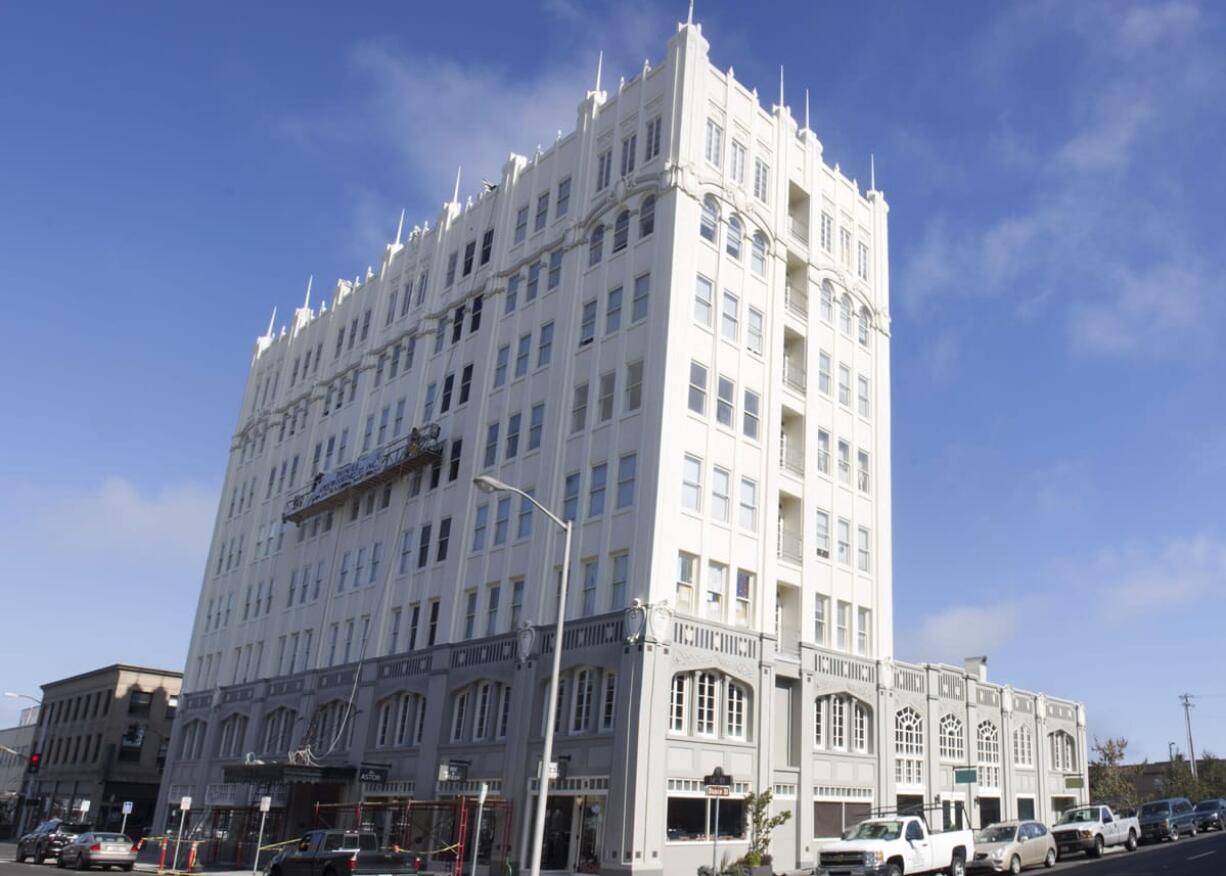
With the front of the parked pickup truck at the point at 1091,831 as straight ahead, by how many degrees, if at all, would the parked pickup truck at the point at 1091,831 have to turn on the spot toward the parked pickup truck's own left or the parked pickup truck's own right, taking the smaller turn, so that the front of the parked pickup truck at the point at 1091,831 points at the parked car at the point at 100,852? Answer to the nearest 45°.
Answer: approximately 45° to the parked pickup truck's own right

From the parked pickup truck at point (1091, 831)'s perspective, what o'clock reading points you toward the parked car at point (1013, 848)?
the parked car at point (1013, 848) is roughly at 11 o'clock from the parked pickup truck at point (1091, 831).

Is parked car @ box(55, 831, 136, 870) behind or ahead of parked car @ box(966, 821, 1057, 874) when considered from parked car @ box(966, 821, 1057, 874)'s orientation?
ahead

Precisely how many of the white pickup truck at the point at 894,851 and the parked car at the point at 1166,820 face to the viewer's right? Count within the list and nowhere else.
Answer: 0

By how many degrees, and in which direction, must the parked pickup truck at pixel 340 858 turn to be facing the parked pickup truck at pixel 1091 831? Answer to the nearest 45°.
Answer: approximately 135° to its right

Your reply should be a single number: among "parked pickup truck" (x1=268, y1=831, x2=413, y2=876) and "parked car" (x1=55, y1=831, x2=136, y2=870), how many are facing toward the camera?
0

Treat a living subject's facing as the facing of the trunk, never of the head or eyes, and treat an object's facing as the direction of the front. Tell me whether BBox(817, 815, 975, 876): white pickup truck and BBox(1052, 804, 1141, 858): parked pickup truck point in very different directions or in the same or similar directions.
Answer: same or similar directions

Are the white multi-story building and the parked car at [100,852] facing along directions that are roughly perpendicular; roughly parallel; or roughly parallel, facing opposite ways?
roughly perpendicular

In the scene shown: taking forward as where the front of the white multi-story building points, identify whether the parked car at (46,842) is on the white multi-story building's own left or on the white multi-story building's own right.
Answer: on the white multi-story building's own right

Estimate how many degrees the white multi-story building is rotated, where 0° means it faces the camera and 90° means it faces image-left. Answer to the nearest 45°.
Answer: approximately 45°

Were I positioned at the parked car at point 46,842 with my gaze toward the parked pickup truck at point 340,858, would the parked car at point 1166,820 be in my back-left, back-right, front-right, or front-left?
front-left

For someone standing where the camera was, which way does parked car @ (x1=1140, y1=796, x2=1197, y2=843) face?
facing the viewer and to the left of the viewer

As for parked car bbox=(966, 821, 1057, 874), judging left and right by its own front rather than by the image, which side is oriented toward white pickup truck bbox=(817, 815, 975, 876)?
front

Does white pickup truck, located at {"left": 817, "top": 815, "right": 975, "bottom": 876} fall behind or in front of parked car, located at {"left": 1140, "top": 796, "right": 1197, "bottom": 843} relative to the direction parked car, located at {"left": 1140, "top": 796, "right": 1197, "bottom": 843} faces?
in front

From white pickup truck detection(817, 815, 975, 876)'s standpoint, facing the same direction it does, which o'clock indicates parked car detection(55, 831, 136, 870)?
The parked car is roughly at 2 o'clock from the white pickup truck.

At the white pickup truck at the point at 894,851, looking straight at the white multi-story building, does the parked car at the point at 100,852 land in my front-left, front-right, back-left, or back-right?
front-left

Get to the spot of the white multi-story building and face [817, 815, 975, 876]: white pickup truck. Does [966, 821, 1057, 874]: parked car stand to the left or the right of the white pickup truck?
left
